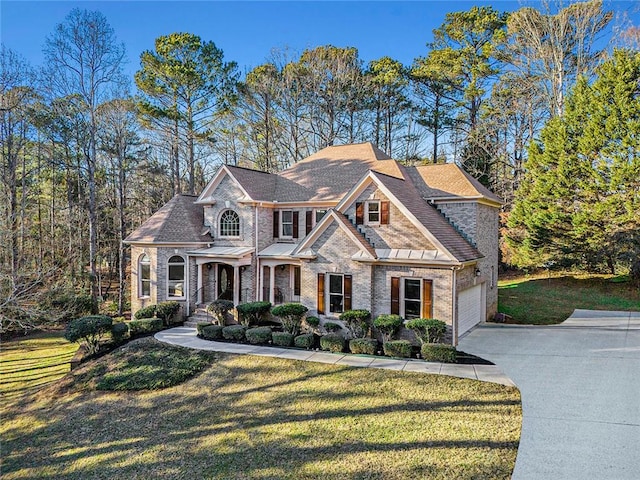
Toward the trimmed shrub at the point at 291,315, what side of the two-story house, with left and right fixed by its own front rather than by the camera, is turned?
front

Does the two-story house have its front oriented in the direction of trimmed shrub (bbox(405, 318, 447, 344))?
no

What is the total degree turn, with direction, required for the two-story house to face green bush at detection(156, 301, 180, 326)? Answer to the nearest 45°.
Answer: approximately 45° to its right

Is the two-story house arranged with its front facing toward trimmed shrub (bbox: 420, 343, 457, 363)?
no

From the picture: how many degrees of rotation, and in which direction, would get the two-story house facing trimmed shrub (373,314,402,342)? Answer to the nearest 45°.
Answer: approximately 45° to its left

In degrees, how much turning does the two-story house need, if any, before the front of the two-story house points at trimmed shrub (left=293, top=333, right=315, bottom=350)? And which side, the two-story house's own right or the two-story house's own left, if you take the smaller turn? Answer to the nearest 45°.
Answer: approximately 45° to the two-story house's own left

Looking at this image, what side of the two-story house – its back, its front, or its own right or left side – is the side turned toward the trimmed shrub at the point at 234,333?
front

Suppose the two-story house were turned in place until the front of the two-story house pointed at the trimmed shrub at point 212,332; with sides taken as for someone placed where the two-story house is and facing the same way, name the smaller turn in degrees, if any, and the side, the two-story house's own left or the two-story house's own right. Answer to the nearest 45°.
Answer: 0° — it already faces it

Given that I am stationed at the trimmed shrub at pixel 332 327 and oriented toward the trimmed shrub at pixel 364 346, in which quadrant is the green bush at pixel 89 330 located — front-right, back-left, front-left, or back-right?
back-right

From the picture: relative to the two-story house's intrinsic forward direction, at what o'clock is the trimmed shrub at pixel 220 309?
The trimmed shrub is roughly at 1 o'clock from the two-story house.

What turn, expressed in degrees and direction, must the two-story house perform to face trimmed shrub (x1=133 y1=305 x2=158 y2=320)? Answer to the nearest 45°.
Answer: approximately 45° to its right

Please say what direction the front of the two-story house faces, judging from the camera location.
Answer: facing the viewer and to the left of the viewer

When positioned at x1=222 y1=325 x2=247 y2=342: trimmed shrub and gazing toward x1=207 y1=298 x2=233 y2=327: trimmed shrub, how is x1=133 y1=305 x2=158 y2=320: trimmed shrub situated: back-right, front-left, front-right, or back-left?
front-left
